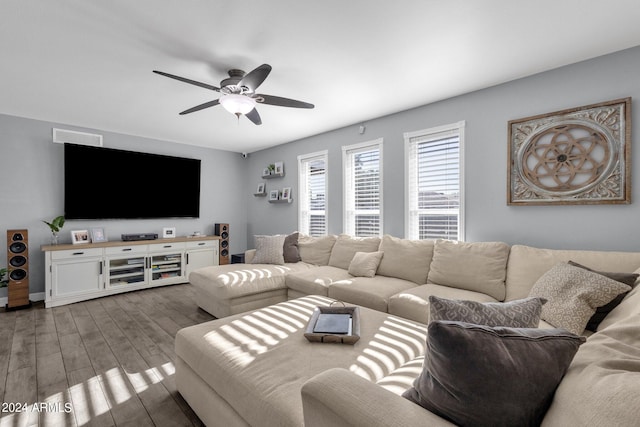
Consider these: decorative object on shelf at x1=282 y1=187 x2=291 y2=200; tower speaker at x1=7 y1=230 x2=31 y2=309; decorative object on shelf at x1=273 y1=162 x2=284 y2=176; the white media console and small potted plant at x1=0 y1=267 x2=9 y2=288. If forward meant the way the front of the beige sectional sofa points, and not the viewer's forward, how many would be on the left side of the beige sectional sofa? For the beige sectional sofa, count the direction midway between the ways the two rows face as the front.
0

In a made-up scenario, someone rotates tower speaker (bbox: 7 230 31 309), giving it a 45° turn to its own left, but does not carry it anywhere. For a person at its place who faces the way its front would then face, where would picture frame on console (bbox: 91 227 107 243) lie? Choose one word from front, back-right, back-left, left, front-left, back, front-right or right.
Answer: front-left

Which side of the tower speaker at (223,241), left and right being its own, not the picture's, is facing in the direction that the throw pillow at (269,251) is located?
front

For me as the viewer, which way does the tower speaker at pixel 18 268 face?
facing the viewer

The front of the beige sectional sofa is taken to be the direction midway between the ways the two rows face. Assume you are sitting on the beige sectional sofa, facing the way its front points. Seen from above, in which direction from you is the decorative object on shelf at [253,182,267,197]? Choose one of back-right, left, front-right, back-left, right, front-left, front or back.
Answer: right

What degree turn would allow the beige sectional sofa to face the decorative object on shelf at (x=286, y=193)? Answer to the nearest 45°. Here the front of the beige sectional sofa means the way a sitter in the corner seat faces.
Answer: approximately 90° to its right

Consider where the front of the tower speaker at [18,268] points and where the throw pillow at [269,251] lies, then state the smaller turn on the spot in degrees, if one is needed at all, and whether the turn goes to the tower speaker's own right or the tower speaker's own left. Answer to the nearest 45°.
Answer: approximately 45° to the tower speaker's own left

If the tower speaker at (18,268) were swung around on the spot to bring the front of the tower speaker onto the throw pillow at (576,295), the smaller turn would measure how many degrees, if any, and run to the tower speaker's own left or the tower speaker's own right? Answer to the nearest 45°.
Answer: approximately 45° to the tower speaker's own left

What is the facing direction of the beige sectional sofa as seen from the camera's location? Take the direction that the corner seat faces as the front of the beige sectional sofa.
facing the viewer and to the left of the viewer

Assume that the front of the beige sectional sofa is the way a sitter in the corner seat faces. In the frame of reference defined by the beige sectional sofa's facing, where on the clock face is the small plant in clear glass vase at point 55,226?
The small plant in clear glass vase is roughly at 2 o'clock from the beige sectional sofa.

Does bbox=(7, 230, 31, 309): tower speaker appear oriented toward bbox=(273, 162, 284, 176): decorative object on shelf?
no

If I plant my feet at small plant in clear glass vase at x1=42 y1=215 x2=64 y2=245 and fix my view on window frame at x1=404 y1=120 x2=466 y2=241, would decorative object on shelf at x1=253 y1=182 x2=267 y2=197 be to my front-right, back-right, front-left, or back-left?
front-left

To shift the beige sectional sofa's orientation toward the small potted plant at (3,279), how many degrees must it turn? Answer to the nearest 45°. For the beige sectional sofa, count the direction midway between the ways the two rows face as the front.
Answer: approximately 45° to its right

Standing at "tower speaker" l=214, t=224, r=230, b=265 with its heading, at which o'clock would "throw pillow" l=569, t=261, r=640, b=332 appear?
The throw pillow is roughly at 11 o'clock from the tower speaker.

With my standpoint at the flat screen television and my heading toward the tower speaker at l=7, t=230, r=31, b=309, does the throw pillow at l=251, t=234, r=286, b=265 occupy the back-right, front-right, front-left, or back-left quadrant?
back-left
